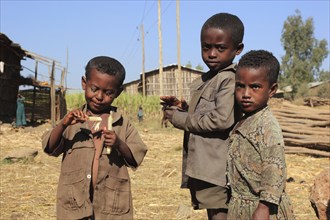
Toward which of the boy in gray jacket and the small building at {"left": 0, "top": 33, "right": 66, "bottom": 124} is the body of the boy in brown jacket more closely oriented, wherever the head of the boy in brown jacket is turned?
the boy in gray jacket

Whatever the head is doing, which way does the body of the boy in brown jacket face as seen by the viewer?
toward the camera

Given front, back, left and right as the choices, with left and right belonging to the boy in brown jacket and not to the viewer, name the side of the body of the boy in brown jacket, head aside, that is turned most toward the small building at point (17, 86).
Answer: back

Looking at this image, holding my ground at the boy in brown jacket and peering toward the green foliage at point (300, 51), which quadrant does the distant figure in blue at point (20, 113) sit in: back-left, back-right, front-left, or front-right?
front-left

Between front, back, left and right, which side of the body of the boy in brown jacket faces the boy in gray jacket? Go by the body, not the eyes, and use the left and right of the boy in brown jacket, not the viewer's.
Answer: left

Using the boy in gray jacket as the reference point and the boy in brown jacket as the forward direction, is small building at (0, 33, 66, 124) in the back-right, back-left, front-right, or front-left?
front-right

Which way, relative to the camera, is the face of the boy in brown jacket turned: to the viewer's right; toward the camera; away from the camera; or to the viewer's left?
toward the camera

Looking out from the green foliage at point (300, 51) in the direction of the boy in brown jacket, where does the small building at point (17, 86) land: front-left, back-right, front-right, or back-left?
front-right

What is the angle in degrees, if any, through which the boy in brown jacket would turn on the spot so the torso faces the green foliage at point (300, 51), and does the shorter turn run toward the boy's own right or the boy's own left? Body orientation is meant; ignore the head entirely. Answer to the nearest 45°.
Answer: approximately 135° to the boy's own left

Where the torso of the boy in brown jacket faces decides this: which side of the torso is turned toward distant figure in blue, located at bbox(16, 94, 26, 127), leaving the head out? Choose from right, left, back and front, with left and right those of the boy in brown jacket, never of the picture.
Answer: back
